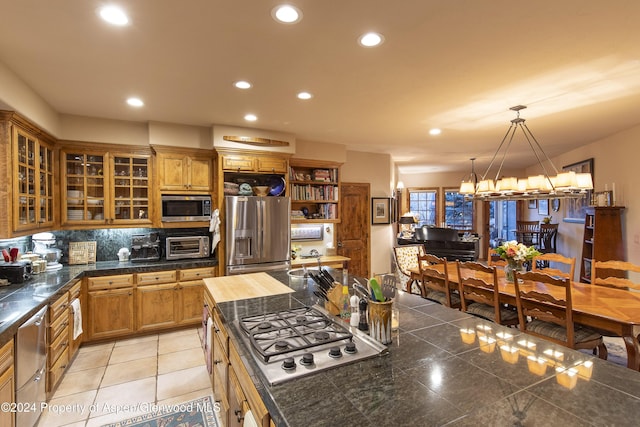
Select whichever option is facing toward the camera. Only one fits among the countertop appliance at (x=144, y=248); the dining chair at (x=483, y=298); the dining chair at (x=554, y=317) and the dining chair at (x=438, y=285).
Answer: the countertop appliance

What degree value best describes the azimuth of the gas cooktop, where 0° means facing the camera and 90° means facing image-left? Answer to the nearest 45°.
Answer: approximately 315°

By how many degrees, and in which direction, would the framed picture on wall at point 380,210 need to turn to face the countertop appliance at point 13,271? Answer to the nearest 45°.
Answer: approximately 45° to its right

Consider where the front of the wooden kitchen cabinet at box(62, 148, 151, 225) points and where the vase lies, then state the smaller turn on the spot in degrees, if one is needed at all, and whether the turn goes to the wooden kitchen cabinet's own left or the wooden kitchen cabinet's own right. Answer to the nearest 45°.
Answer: approximately 45° to the wooden kitchen cabinet's own left

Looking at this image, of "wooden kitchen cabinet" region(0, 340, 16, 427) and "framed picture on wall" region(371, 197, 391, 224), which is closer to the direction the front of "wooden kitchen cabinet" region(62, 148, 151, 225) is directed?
the wooden kitchen cabinet

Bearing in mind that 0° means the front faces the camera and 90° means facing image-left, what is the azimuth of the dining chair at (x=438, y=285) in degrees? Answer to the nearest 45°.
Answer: approximately 225°

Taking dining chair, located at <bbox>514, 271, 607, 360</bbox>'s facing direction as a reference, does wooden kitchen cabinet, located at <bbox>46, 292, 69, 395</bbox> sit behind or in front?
behind

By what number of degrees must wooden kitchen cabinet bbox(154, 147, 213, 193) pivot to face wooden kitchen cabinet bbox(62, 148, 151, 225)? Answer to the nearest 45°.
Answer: approximately 90° to its right

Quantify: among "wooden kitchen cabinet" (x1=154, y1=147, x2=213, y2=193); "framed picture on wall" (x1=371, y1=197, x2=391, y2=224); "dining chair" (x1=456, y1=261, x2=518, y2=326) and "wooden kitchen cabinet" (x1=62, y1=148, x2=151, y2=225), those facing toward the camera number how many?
3
